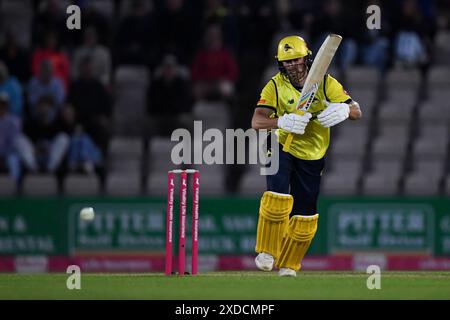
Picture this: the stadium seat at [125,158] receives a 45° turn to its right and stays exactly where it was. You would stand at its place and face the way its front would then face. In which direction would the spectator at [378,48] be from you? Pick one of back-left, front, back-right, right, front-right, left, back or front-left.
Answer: back-left

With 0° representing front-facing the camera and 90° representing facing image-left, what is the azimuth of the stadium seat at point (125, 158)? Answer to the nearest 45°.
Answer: approximately 0°

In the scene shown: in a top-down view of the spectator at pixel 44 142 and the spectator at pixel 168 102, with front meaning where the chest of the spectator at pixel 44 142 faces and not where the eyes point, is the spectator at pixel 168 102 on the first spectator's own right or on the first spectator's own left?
on the first spectator's own left

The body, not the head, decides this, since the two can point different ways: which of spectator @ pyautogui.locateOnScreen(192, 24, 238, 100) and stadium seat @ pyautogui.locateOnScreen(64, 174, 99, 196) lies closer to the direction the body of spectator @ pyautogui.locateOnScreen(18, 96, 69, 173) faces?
the stadium seat

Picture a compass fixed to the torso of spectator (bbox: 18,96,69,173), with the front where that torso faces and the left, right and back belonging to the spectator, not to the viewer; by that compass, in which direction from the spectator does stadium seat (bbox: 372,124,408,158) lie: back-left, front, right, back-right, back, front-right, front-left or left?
left

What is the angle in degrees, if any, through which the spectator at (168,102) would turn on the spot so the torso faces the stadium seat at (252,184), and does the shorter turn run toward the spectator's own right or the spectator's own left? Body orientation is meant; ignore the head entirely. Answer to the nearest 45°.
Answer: approximately 45° to the spectator's own left
